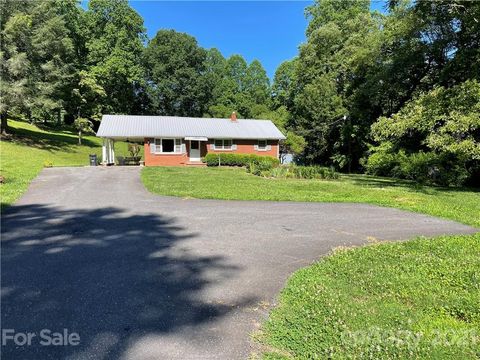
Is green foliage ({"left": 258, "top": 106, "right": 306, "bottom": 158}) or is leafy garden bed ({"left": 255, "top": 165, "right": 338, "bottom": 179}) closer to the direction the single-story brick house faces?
the leafy garden bed

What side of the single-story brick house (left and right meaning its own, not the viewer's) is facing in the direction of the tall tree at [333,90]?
left

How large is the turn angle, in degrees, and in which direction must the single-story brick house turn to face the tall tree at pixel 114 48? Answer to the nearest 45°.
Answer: approximately 135° to its right

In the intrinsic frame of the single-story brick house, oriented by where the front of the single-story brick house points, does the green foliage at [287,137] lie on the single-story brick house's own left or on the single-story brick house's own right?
on the single-story brick house's own left

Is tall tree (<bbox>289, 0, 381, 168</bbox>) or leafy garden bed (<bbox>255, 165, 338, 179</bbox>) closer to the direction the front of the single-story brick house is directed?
the leafy garden bed

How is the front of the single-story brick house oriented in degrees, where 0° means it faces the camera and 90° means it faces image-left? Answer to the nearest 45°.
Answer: approximately 0°

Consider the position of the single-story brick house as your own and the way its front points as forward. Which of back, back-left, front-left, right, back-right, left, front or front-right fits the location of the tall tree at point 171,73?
back

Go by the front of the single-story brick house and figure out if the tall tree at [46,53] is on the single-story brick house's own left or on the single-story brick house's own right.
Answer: on the single-story brick house's own right

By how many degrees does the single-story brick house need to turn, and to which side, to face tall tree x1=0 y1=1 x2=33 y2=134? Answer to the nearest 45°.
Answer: approximately 90° to its right
